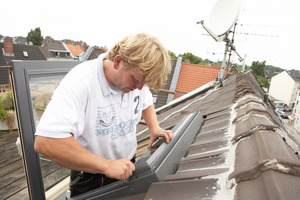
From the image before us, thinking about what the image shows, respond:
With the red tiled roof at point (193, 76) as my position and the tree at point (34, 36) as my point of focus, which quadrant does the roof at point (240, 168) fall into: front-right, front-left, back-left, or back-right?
back-left

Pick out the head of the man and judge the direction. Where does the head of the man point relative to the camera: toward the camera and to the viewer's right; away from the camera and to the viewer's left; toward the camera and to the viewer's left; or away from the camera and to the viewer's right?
toward the camera and to the viewer's right

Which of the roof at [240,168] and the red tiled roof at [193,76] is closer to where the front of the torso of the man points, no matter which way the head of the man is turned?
the roof

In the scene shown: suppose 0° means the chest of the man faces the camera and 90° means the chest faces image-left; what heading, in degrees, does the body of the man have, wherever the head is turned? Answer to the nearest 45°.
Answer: approximately 315°

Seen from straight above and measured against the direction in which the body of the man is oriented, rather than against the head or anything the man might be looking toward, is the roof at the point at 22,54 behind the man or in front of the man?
behind

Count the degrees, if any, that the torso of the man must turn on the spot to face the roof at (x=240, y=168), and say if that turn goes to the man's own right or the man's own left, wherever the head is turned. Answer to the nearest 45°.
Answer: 0° — they already face it

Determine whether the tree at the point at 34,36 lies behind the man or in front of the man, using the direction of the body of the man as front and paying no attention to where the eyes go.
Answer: behind

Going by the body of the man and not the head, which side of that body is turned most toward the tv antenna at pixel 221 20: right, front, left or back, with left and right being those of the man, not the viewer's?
left
